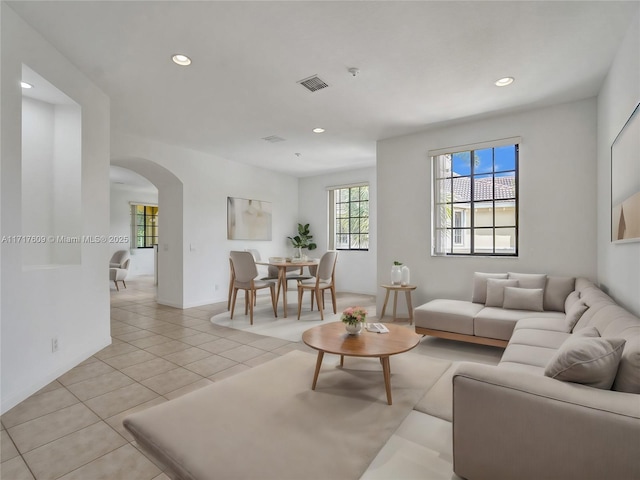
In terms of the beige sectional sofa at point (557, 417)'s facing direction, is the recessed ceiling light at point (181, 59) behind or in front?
in front

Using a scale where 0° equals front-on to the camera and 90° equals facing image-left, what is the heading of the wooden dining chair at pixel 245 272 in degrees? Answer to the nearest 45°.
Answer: approximately 225°

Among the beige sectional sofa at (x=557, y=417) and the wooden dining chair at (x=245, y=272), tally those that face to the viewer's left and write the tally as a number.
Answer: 1

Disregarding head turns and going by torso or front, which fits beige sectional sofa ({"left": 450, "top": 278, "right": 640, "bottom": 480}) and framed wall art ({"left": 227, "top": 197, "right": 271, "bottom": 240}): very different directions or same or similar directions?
very different directions

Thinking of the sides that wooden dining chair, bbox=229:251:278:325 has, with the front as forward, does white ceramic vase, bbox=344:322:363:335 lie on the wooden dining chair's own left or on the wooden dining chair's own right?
on the wooden dining chair's own right

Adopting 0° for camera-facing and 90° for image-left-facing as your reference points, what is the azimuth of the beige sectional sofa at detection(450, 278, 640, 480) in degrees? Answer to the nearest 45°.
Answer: approximately 90°

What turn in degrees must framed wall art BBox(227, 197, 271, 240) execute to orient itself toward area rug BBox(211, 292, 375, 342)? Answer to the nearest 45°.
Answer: approximately 45° to its right

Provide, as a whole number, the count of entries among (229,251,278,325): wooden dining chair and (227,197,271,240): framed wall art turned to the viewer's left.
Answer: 0
